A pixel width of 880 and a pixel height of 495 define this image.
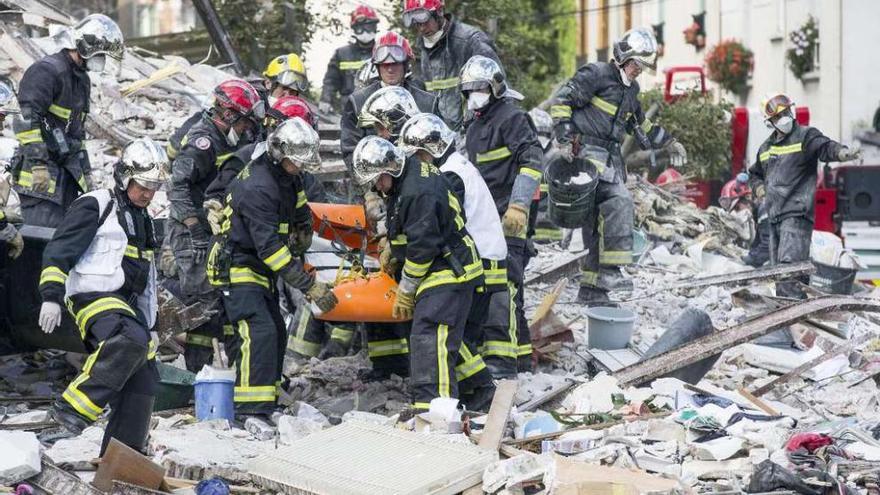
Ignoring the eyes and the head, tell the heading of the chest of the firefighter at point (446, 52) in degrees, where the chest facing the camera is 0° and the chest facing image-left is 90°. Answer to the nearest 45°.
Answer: approximately 45°

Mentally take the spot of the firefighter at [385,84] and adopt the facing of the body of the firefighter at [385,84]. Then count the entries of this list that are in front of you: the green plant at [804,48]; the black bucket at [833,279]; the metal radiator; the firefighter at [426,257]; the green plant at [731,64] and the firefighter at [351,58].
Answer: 2

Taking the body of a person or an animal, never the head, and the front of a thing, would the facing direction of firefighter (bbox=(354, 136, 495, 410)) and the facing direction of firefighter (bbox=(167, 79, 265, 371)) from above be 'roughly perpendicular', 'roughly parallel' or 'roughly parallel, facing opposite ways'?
roughly parallel, facing opposite ways

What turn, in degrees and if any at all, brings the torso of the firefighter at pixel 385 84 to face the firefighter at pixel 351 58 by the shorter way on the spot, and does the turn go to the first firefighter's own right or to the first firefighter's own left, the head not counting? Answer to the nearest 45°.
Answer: approximately 180°

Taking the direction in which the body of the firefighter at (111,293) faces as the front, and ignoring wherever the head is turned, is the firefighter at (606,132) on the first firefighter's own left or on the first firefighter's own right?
on the first firefighter's own left

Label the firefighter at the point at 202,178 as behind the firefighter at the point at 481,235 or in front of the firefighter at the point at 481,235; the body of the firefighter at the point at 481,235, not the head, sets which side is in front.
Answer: in front

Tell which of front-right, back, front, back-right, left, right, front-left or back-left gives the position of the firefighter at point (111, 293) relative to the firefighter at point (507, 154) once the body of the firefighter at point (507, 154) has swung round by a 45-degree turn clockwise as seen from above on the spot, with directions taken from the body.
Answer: front-left

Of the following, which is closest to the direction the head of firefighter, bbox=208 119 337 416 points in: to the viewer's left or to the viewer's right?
to the viewer's right

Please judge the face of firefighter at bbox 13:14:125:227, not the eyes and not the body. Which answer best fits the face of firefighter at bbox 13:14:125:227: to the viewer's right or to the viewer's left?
to the viewer's right

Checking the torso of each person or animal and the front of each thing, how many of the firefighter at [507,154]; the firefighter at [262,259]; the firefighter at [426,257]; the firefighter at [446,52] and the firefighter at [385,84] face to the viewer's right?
1

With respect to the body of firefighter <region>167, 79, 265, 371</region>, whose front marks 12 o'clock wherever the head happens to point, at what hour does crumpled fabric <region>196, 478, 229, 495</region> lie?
The crumpled fabric is roughly at 3 o'clock from the firefighter.

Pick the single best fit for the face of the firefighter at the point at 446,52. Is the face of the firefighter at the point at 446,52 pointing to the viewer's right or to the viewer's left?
to the viewer's left

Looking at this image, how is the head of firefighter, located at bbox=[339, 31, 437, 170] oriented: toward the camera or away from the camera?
toward the camera

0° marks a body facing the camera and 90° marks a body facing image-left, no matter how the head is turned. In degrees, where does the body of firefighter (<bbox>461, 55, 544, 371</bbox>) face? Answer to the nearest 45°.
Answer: approximately 45°

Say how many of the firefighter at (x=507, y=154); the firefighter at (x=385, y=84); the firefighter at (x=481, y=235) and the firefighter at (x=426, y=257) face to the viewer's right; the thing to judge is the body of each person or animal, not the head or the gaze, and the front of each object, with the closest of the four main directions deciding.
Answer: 0

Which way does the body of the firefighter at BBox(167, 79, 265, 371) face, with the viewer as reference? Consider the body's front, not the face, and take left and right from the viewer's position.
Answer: facing to the right of the viewer

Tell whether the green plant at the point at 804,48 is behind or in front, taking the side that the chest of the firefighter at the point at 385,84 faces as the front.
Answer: behind
